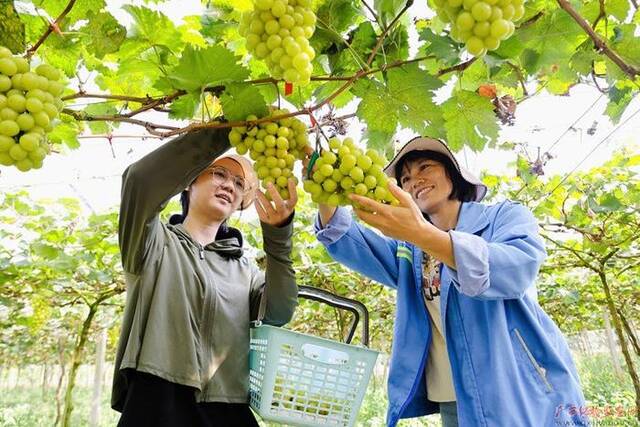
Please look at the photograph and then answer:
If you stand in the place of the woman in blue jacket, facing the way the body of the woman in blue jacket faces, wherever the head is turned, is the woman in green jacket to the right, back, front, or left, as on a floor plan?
front

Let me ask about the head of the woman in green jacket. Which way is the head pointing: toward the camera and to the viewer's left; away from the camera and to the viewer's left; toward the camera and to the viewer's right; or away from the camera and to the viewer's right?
toward the camera and to the viewer's right

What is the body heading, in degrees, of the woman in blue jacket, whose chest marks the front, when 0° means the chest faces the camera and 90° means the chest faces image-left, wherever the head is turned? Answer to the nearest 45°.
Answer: approximately 45°

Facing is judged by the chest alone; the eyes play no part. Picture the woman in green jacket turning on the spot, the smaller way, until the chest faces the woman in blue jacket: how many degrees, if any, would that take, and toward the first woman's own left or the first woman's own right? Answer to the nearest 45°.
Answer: approximately 45° to the first woman's own left

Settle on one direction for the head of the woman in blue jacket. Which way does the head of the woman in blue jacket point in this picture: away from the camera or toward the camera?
toward the camera

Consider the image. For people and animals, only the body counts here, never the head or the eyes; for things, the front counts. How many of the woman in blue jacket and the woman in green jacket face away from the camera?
0
